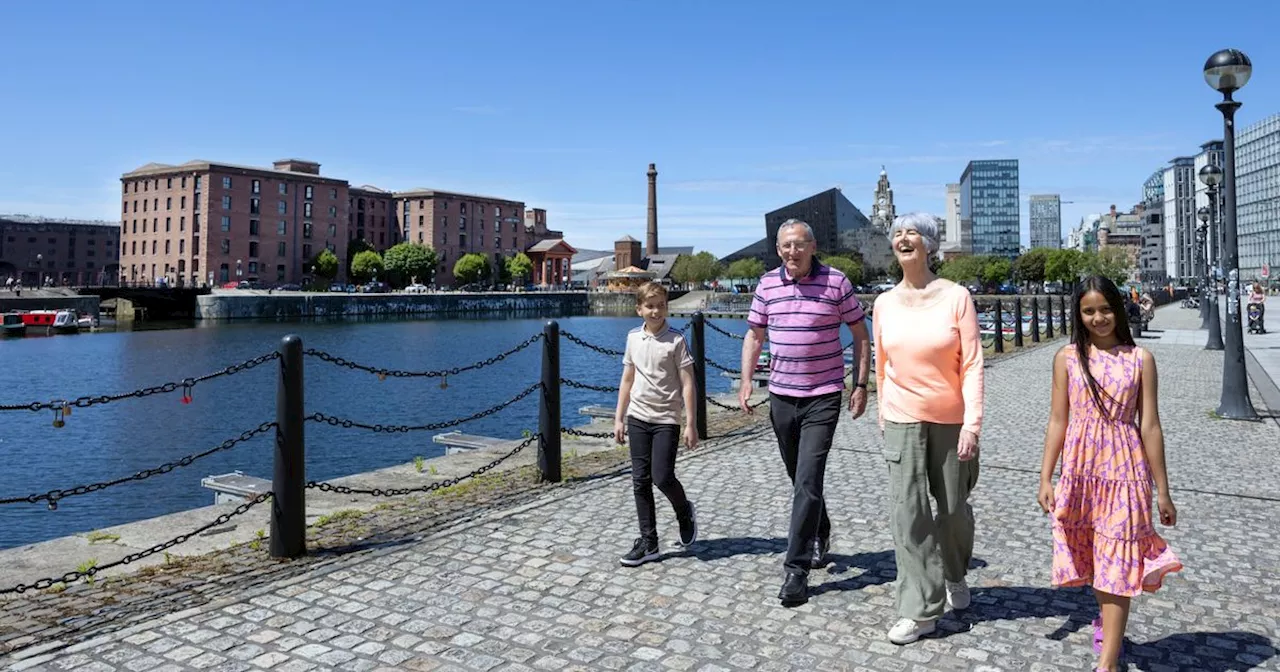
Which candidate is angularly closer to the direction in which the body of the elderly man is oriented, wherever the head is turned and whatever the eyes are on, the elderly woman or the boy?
the elderly woman

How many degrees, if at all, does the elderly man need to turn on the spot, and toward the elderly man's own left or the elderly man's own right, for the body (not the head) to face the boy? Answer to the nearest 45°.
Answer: approximately 135° to the elderly man's own right

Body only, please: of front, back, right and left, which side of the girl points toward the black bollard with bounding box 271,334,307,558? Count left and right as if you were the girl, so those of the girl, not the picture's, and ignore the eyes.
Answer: right

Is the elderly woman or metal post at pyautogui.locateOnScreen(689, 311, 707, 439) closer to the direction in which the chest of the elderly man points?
the elderly woman

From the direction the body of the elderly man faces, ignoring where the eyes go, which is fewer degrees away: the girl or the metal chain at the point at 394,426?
the girl

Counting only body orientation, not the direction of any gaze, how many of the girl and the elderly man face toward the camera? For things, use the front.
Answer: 2
